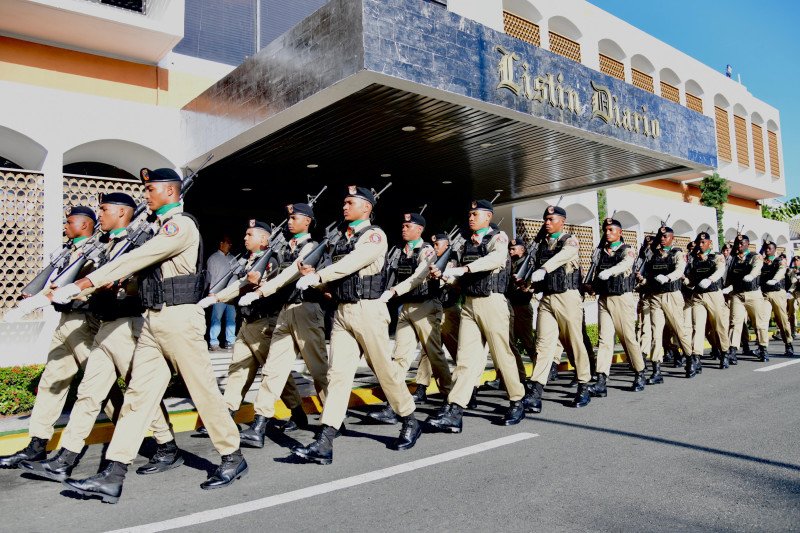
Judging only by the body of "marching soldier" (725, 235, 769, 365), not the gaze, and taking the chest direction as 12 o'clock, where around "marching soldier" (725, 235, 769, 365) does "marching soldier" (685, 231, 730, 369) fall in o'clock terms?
"marching soldier" (685, 231, 730, 369) is roughly at 11 o'clock from "marching soldier" (725, 235, 769, 365).

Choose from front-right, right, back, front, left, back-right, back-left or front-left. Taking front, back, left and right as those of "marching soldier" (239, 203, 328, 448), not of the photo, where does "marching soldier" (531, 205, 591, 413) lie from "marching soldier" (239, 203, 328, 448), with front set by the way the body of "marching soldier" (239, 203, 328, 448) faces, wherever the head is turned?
back-left

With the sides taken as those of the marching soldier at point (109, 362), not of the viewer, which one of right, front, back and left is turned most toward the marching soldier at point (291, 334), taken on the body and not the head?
back

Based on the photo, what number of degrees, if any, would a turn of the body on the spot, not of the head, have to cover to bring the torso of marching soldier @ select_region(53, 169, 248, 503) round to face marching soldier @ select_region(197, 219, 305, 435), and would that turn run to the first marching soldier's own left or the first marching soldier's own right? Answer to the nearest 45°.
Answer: approximately 135° to the first marching soldier's own right

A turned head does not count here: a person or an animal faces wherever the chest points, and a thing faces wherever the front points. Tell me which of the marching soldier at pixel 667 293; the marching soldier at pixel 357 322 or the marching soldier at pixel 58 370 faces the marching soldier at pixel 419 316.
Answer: the marching soldier at pixel 667 293

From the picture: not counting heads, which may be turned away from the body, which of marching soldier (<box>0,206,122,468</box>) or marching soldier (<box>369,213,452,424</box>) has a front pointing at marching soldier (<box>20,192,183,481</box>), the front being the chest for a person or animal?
marching soldier (<box>369,213,452,424</box>)

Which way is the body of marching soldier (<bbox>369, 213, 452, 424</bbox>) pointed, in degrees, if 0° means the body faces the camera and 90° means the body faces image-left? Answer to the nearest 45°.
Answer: approximately 45°

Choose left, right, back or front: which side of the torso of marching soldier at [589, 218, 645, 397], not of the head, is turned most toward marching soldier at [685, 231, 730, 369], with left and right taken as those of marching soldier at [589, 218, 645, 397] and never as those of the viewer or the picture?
back

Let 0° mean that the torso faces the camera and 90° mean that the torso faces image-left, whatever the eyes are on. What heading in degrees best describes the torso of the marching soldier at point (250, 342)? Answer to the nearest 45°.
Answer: approximately 90°

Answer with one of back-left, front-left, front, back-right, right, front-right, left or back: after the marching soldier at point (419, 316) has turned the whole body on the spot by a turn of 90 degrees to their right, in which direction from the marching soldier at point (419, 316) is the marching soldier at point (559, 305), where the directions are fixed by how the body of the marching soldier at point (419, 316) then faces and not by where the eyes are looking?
back-right

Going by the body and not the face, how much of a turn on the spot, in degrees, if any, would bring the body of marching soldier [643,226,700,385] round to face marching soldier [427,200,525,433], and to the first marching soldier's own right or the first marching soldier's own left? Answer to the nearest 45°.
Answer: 0° — they already face them

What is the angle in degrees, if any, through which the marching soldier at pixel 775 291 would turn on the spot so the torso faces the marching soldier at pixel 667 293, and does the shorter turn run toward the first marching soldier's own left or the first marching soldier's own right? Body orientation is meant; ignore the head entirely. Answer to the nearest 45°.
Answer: approximately 45° to the first marching soldier's own left

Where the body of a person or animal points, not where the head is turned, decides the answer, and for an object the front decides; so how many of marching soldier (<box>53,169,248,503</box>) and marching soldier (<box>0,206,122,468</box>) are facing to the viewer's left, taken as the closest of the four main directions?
2

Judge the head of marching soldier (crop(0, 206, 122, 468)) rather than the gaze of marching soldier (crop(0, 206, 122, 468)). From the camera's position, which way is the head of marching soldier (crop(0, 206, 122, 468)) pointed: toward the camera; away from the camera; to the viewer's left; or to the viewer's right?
to the viewer's left

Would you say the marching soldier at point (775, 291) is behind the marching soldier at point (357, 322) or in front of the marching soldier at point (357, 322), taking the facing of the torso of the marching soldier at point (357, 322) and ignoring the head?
behind

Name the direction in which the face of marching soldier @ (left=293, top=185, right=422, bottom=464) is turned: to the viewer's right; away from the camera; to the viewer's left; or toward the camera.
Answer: to the viewer's left

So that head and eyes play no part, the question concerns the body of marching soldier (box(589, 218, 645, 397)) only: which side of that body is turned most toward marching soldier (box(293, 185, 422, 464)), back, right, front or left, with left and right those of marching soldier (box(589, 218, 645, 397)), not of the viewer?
front

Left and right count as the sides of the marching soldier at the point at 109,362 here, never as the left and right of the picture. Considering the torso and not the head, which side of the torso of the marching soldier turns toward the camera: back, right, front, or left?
left
